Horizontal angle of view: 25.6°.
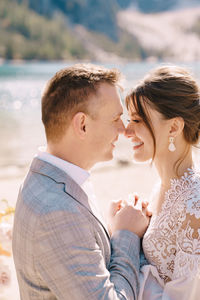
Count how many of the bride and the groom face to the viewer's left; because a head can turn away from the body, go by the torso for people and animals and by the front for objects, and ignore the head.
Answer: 1

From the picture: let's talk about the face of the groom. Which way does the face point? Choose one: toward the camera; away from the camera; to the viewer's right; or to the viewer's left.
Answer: to the viewer's right

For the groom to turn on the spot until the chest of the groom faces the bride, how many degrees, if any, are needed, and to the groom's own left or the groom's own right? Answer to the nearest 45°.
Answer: approximately 45° to the groom's own left

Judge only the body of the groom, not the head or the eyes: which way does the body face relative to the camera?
to the viewer's right

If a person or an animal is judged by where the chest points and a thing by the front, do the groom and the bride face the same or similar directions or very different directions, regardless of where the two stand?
very different directions

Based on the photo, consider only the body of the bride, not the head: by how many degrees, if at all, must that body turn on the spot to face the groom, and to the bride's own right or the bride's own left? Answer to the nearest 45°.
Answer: approximately 45° to the bride's own left

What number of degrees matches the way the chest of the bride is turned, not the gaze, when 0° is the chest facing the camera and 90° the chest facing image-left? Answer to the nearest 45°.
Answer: approximately 90°
